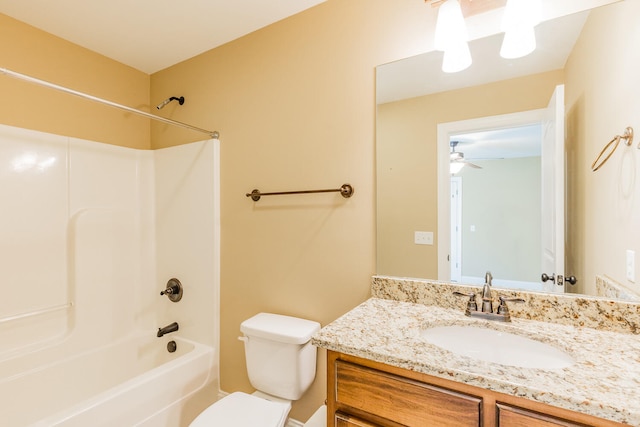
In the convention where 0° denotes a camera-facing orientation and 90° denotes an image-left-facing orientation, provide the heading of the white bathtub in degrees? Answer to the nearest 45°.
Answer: approximately 315°

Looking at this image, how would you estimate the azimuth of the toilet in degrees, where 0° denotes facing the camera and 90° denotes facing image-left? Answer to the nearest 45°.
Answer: approximately 45°

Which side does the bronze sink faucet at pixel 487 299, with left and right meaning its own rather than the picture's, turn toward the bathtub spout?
right

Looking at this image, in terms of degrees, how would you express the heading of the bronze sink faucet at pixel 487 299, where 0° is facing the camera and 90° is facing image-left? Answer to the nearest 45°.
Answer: approximately 0°

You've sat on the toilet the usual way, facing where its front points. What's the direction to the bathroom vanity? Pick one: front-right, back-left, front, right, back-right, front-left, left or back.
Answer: left

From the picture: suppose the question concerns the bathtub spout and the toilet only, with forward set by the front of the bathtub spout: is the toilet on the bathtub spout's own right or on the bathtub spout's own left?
on the bathtub spout's own left
